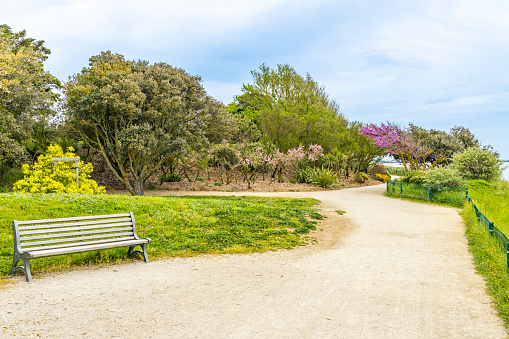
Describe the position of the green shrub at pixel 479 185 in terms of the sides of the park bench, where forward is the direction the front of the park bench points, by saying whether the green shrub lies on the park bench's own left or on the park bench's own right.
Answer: on the park bench's own left

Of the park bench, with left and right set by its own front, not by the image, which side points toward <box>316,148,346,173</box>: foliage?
left

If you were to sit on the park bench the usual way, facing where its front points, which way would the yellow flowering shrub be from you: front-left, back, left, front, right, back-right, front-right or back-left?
back-left

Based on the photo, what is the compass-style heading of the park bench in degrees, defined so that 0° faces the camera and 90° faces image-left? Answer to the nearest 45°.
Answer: approximately 315°

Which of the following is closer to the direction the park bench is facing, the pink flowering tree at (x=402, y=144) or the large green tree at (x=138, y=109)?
the pink flowering tree

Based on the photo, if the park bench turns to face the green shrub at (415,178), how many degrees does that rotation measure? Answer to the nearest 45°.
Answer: approximately 90° to its left

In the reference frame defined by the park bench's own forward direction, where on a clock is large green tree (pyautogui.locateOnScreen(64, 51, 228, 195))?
The large green tree is roughly at 8 o'clock from the park bench.
